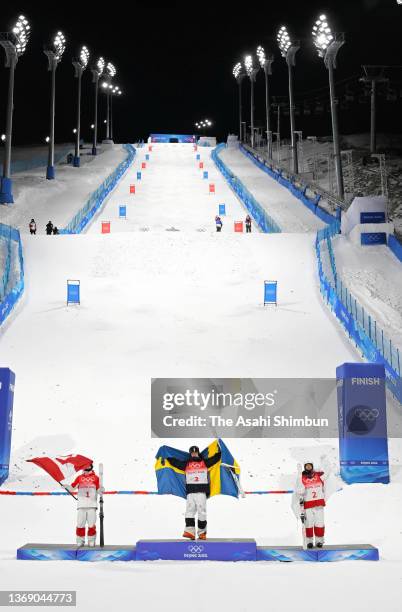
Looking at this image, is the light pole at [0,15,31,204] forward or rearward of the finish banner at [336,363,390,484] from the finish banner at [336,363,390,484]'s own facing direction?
rearward

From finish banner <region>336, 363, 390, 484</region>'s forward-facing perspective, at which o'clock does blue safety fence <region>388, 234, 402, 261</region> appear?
The blue safety fence is roughly at 6 o'clock from the finish banner.

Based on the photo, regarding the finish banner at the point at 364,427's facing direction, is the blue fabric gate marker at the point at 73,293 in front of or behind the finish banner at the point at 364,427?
behind

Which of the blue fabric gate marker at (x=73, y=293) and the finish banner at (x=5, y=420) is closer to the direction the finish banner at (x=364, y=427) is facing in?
the finish banner

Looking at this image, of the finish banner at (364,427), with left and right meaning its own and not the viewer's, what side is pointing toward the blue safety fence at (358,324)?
back

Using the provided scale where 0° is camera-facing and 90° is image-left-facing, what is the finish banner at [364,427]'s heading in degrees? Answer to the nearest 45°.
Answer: approximately 0°

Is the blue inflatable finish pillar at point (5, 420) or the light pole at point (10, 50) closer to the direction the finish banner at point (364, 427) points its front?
the blue inflatable finish pillar
